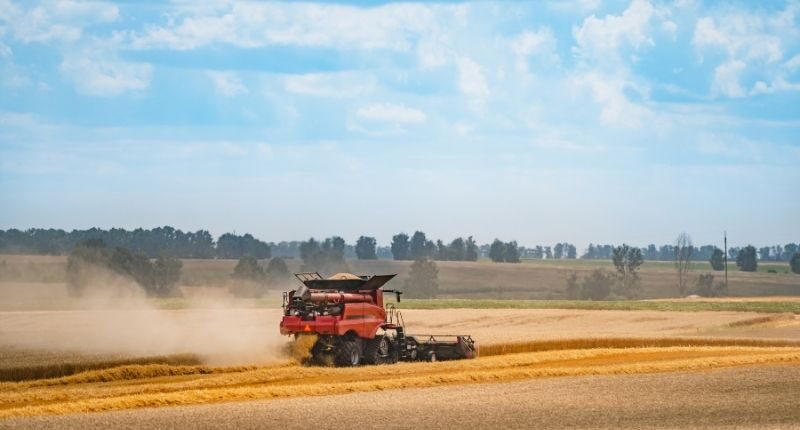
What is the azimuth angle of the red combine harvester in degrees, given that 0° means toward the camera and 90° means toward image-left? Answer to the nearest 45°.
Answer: approximately 225°
